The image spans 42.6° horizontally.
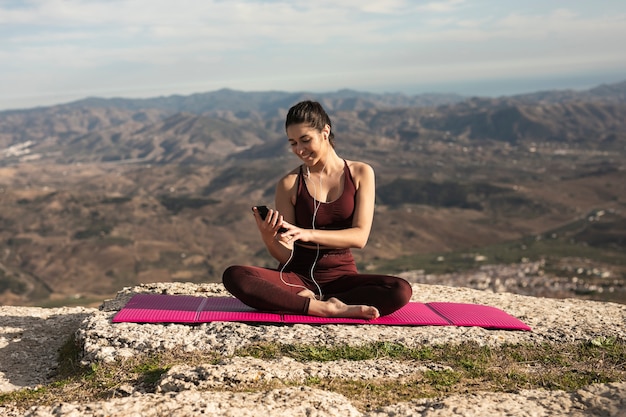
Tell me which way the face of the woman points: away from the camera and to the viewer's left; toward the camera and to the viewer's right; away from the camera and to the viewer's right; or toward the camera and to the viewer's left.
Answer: toward the camera and to the viewer's left

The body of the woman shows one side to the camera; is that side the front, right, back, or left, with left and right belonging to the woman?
front
